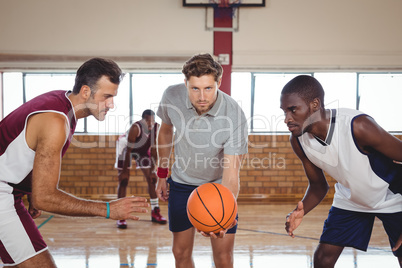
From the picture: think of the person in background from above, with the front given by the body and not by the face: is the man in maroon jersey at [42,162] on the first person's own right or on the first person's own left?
on the first person's own right

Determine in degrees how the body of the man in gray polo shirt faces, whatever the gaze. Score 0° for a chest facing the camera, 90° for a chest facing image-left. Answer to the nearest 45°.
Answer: approximately 0°

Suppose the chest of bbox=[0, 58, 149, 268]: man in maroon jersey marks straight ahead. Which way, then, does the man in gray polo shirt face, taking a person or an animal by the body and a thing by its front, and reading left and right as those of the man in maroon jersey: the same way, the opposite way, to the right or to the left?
to the right

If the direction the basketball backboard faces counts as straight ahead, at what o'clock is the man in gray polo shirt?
The man in gray polo shirt is roughly at 12 o'clock from the basketball backboard.

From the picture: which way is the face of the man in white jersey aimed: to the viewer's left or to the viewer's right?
to the viewer's left

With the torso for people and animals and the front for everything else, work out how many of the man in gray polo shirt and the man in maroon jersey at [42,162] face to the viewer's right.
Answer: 1

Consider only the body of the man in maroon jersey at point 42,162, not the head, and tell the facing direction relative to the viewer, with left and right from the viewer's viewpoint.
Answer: facing to the right of the viewer

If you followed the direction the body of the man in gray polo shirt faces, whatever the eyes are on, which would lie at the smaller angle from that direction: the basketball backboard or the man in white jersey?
the man in white jersey

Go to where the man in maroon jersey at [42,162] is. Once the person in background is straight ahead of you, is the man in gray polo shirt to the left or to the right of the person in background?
right

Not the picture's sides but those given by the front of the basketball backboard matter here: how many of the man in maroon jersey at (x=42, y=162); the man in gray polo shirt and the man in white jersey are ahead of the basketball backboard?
3

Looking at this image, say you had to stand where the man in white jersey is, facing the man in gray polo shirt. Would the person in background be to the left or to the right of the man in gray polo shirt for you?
right
